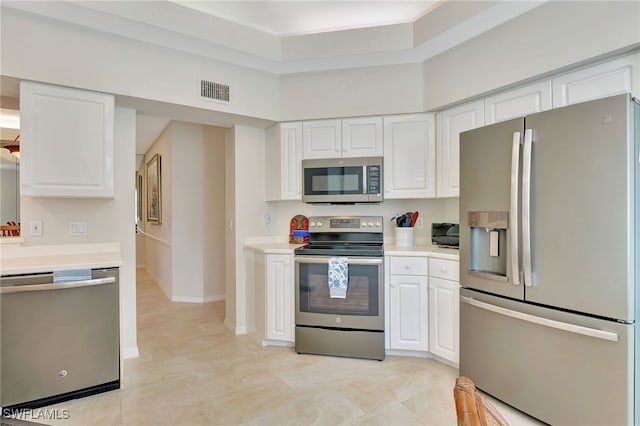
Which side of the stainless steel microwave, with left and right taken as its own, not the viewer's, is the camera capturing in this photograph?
front

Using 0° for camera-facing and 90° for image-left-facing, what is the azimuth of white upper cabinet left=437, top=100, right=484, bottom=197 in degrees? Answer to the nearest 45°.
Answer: approximately 45°

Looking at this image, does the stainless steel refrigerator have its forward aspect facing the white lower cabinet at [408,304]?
no

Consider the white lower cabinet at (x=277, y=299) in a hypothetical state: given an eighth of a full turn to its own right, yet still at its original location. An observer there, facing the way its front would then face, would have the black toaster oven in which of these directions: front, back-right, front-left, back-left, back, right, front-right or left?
back-left

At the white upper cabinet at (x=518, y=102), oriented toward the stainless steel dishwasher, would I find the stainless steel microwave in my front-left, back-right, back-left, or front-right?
front-right

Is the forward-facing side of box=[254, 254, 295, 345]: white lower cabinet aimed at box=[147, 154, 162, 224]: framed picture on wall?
no

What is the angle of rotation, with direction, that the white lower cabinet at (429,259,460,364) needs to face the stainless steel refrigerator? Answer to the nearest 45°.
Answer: approximately 90° to its left

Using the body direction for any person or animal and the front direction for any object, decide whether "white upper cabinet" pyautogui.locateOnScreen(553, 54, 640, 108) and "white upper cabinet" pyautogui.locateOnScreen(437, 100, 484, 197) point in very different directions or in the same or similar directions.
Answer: same or similar directions

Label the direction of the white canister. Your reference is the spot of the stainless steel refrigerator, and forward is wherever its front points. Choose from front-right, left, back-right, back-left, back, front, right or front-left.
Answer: right

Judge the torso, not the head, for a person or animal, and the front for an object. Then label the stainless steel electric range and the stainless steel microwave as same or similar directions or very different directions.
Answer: same or similar directions

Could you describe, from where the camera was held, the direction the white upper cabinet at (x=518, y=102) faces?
facing the viewer and to the left of the viewer

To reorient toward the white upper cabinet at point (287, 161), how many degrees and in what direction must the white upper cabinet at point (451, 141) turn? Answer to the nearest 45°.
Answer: approximately 45° to its right

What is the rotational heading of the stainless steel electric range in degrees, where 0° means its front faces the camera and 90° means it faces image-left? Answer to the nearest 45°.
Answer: approximately 0°

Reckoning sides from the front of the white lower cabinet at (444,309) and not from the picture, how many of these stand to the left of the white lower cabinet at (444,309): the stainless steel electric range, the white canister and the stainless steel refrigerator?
1

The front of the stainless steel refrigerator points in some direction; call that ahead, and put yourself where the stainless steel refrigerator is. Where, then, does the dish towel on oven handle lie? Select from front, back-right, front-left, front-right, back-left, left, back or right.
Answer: front-right

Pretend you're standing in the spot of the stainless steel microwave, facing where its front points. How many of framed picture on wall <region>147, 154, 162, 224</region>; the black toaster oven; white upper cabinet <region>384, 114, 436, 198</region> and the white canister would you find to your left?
3

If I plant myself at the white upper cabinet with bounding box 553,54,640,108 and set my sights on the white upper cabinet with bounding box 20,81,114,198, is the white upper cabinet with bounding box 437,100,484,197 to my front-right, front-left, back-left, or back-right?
front-right
